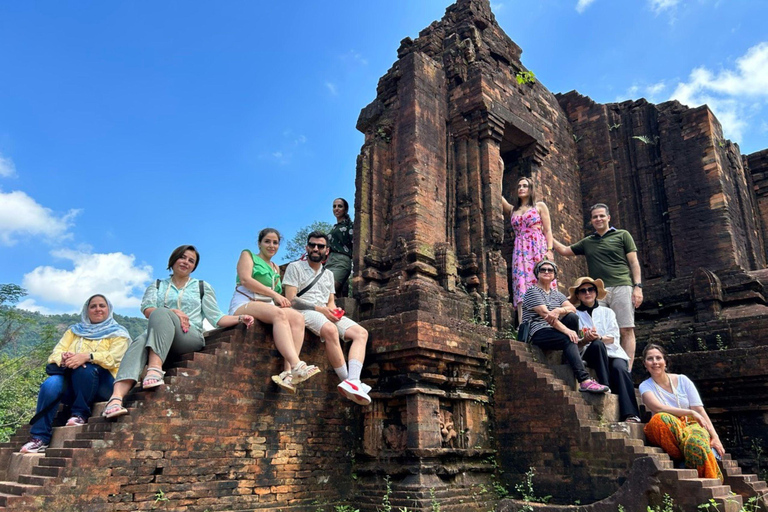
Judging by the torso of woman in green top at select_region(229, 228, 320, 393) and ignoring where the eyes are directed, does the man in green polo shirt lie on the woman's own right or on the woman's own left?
on the woman's own left

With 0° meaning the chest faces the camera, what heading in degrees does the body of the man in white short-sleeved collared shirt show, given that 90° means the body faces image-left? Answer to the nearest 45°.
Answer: approximately 315°

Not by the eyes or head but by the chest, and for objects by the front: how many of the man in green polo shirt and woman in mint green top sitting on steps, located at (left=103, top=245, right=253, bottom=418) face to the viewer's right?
0

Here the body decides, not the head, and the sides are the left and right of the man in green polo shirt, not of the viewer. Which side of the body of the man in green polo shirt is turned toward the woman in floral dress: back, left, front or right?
right

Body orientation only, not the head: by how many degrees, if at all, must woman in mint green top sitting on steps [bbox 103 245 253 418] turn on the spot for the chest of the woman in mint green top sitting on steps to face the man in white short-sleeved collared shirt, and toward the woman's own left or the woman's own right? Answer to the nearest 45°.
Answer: approximately 135° to the woman's own left

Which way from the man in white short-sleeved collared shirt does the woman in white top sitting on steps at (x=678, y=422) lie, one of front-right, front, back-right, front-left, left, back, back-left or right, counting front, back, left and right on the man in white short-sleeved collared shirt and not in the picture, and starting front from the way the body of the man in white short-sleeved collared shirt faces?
front-left

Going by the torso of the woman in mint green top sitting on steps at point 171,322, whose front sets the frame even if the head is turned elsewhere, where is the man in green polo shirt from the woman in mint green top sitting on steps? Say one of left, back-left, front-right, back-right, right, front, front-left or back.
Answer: back-left

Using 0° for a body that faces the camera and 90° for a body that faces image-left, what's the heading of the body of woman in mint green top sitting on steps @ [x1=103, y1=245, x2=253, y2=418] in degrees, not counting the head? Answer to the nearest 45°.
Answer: approximately 45°
